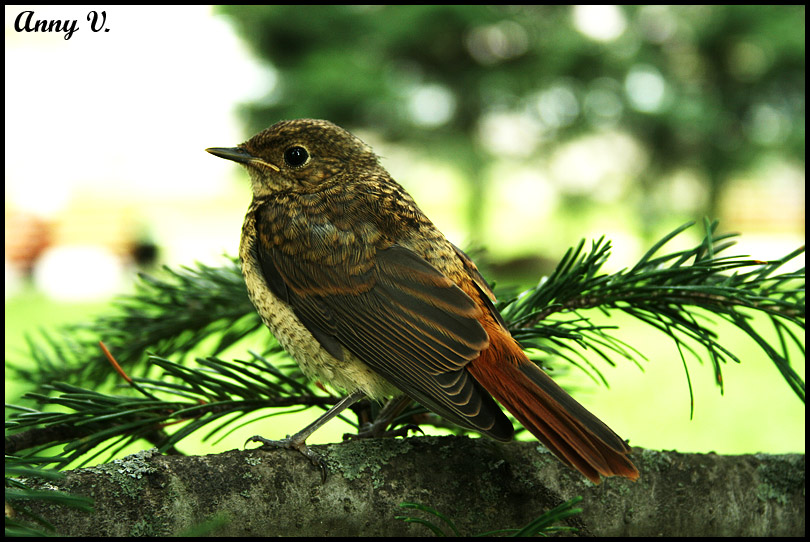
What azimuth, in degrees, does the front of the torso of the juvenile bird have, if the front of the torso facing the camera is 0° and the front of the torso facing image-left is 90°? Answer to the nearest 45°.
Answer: approximately 90°
